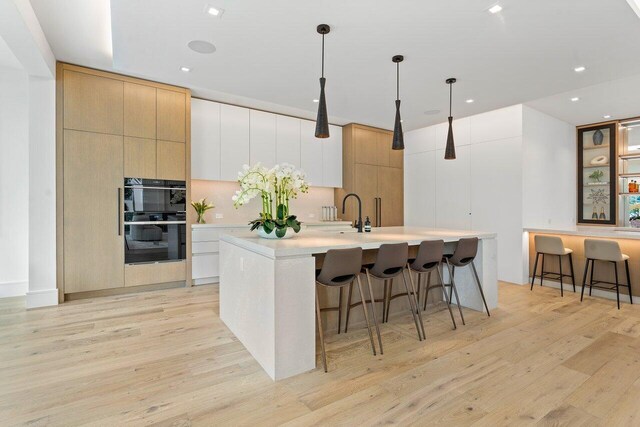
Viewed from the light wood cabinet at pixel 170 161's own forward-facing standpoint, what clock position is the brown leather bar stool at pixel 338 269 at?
The brown leather bar stool is roughly at 11 o'clock from the light wood cabinet.

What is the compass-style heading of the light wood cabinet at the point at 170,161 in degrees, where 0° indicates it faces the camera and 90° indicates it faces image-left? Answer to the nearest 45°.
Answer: approximately 0°

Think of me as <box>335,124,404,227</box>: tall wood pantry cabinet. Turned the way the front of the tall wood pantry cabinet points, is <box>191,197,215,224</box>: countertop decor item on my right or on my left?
on my right

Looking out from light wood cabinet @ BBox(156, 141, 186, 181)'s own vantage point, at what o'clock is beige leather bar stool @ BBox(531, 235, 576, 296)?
The beige leather bar stool is roughly at 10 o'clock from the light wood cabinet.

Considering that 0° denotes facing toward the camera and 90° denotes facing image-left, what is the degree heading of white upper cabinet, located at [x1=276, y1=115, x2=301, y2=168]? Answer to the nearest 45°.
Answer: approximately 315°

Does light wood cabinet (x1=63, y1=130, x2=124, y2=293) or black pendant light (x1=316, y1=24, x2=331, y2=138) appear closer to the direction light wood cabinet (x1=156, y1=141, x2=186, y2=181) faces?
the black pendant light

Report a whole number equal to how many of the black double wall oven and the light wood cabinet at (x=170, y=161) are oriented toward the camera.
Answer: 2

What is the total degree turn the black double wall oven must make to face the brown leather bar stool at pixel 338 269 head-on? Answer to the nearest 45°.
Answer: approximately 45° to its left

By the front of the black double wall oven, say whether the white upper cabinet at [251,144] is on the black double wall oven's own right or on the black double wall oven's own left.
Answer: on the black double wall oven's own left

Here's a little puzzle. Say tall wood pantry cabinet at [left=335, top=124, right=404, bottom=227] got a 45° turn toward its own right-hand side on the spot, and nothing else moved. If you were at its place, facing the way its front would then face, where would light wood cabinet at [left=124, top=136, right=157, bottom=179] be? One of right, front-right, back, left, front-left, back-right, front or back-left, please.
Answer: front-right

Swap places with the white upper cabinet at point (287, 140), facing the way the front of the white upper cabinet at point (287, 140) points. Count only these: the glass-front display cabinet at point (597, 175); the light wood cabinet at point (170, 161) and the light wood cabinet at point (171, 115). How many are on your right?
2
